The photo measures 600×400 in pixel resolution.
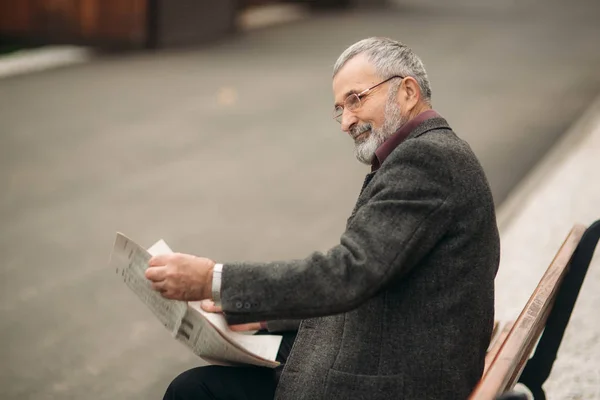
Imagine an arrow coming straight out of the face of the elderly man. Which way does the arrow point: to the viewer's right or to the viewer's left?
to the viewer's left

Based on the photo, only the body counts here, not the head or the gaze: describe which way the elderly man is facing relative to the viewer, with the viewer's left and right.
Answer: facing to the left of the viewer
